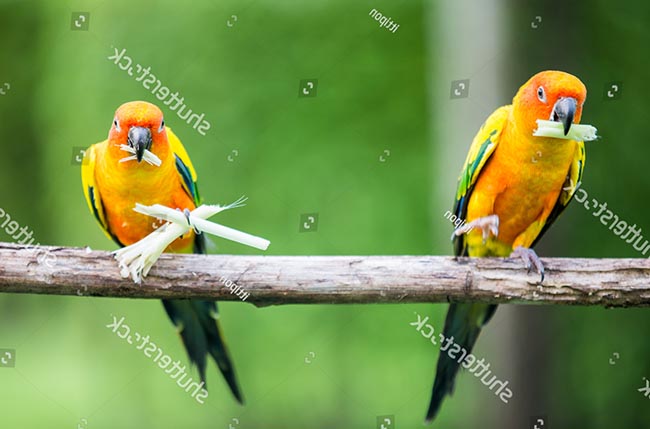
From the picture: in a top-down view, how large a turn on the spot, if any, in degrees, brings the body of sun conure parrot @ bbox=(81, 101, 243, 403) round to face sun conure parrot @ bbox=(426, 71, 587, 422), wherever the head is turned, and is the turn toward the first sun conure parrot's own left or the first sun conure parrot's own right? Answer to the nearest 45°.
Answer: approximately 90° to the first sun conure parrot's own left

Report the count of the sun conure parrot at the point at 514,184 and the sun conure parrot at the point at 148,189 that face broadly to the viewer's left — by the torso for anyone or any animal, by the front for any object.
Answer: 0

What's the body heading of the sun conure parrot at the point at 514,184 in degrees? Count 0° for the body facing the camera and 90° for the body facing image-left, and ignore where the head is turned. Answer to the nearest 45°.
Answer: approximately 315°

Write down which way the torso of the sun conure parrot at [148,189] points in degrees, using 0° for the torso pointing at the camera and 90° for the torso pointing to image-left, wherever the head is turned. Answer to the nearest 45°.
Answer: approximately 0°
